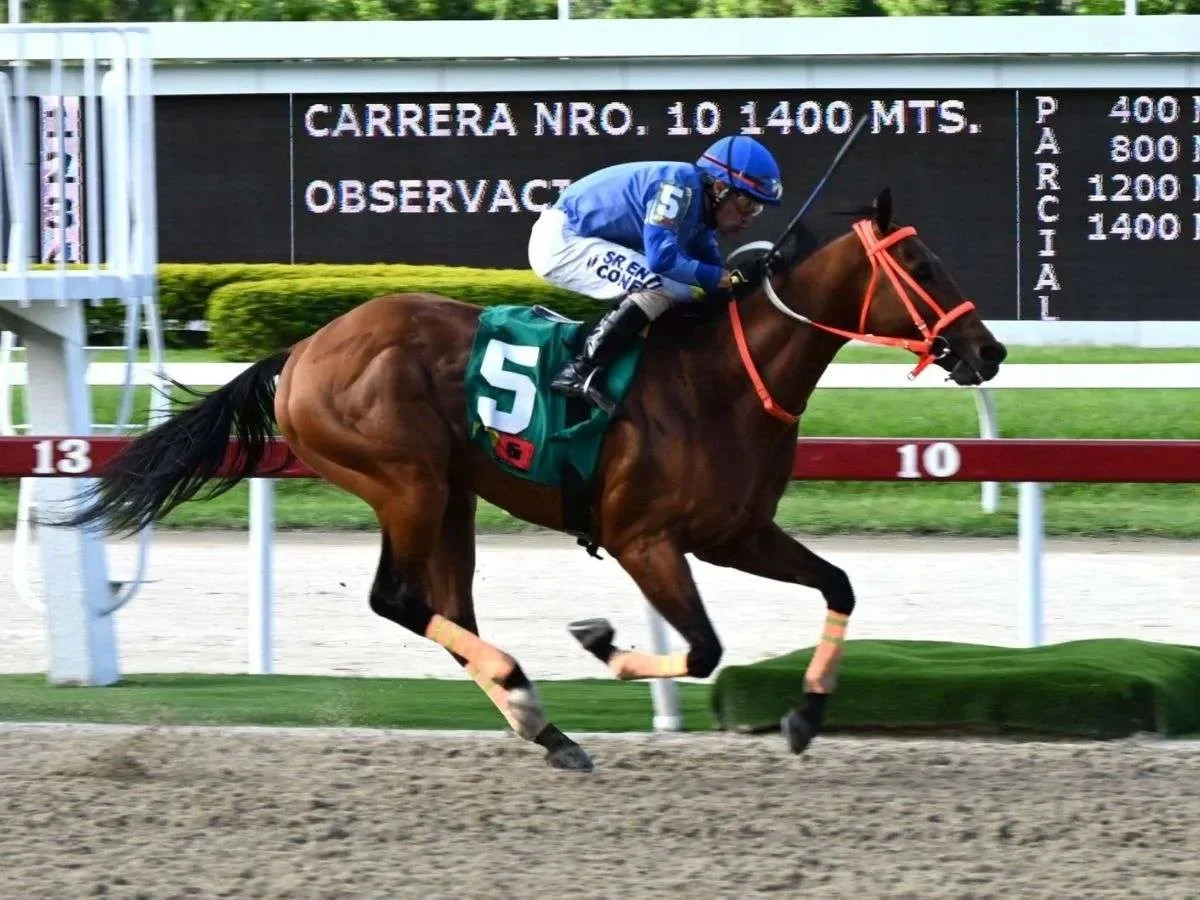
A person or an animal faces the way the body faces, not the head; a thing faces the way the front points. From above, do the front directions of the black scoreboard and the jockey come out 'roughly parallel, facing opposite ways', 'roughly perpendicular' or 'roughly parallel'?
roughly perpendicular

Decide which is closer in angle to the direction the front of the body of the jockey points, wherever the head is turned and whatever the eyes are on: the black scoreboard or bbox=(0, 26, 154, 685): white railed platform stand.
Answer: the black scoreboard

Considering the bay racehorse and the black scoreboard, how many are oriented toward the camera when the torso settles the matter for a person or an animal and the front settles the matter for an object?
1

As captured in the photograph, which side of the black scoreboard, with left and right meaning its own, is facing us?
front

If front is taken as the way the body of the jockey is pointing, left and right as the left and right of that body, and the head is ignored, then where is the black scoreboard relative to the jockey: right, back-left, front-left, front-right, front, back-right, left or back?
left

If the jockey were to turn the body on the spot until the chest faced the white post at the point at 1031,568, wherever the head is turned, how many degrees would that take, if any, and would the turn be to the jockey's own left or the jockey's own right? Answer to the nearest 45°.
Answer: approximately 45° to the jockey's own left

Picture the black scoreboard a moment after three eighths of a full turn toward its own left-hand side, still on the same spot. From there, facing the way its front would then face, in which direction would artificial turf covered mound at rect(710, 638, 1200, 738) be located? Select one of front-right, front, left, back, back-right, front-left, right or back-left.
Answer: back-right

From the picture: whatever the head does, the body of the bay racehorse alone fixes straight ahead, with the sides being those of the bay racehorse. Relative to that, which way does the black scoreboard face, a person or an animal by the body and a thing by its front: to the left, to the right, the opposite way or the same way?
to the right

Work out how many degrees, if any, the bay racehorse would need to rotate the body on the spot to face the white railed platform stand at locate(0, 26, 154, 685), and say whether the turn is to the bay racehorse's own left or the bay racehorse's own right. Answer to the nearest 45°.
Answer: approximately 135° to the bay racehorse's own left

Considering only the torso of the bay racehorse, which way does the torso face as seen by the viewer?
to the viewer's right

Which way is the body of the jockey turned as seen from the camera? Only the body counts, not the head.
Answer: to the viewer's right
